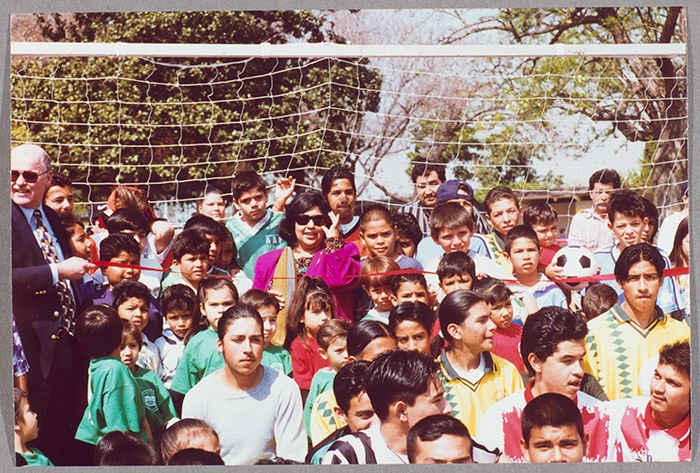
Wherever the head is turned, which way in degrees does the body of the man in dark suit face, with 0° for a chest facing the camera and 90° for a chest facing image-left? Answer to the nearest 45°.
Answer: approximately 315°

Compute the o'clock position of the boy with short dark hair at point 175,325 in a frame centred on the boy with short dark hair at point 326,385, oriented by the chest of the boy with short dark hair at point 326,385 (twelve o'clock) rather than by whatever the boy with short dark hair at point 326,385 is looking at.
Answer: the boy with short dark hair at point 175,325 is roughly at 5 o'clock from the boy with short dark hair at point 326,385.

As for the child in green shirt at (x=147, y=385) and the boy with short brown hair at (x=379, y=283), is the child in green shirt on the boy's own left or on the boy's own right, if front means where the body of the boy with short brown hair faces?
on the boy's own right

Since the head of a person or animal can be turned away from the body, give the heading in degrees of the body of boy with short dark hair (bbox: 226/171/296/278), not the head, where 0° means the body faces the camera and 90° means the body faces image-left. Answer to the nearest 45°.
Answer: approximately 0°

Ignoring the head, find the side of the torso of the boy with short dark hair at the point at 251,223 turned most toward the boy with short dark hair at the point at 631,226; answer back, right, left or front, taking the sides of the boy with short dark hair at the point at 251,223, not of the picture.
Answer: left

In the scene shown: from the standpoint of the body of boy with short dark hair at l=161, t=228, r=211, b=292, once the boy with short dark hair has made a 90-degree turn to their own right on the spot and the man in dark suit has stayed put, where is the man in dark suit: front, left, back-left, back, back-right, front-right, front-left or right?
front-right
